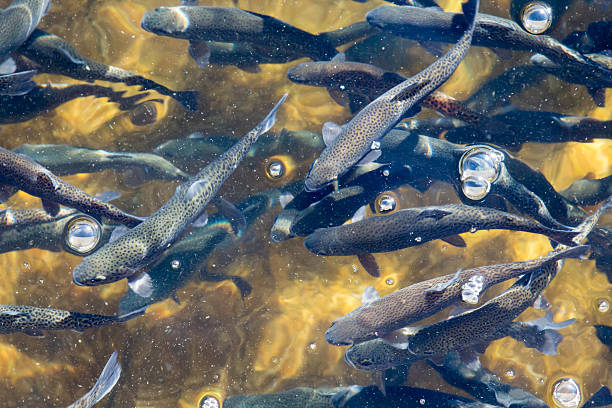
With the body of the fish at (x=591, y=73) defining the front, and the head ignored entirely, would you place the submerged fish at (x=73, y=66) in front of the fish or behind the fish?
in front

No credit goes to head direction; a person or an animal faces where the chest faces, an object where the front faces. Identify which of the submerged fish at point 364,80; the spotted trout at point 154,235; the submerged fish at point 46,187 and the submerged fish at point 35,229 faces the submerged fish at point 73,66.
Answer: the submerged fish at point 364,80

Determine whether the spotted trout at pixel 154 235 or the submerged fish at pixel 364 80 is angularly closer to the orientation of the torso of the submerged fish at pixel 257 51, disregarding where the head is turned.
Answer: the spotted trout

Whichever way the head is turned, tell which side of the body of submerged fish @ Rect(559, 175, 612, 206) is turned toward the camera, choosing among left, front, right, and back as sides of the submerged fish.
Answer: left

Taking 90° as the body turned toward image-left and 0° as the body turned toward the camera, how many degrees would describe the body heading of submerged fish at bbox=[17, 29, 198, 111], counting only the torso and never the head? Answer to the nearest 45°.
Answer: approximately 90°

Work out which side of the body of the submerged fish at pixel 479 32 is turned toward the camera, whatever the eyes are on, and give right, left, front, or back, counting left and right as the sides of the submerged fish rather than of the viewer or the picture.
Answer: left

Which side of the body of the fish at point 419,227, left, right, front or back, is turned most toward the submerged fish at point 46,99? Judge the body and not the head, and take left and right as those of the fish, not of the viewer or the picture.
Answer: front

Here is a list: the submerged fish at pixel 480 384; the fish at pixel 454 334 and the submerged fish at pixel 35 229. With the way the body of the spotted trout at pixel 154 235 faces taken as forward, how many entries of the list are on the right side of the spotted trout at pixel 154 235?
1

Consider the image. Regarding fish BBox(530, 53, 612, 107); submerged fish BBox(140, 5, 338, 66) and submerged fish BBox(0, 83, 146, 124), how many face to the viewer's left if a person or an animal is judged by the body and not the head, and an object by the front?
3

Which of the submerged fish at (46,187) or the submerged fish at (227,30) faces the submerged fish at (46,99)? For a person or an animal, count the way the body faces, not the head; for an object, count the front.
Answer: the submerged fish at (227,30)

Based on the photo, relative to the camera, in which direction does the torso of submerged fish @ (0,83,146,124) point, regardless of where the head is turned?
to the viewer's left

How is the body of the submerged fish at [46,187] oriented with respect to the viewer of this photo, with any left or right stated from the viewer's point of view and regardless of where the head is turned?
facing to the left of the viewer

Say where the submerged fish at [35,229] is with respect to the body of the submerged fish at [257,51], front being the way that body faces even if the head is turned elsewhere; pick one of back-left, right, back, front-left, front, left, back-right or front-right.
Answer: front-left

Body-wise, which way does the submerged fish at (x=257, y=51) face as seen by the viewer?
to the viewer's left

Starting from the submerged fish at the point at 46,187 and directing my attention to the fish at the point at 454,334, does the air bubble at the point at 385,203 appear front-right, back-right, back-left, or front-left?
front-left

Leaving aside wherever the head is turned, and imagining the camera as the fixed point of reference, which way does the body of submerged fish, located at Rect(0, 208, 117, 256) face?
to the viewer's left
